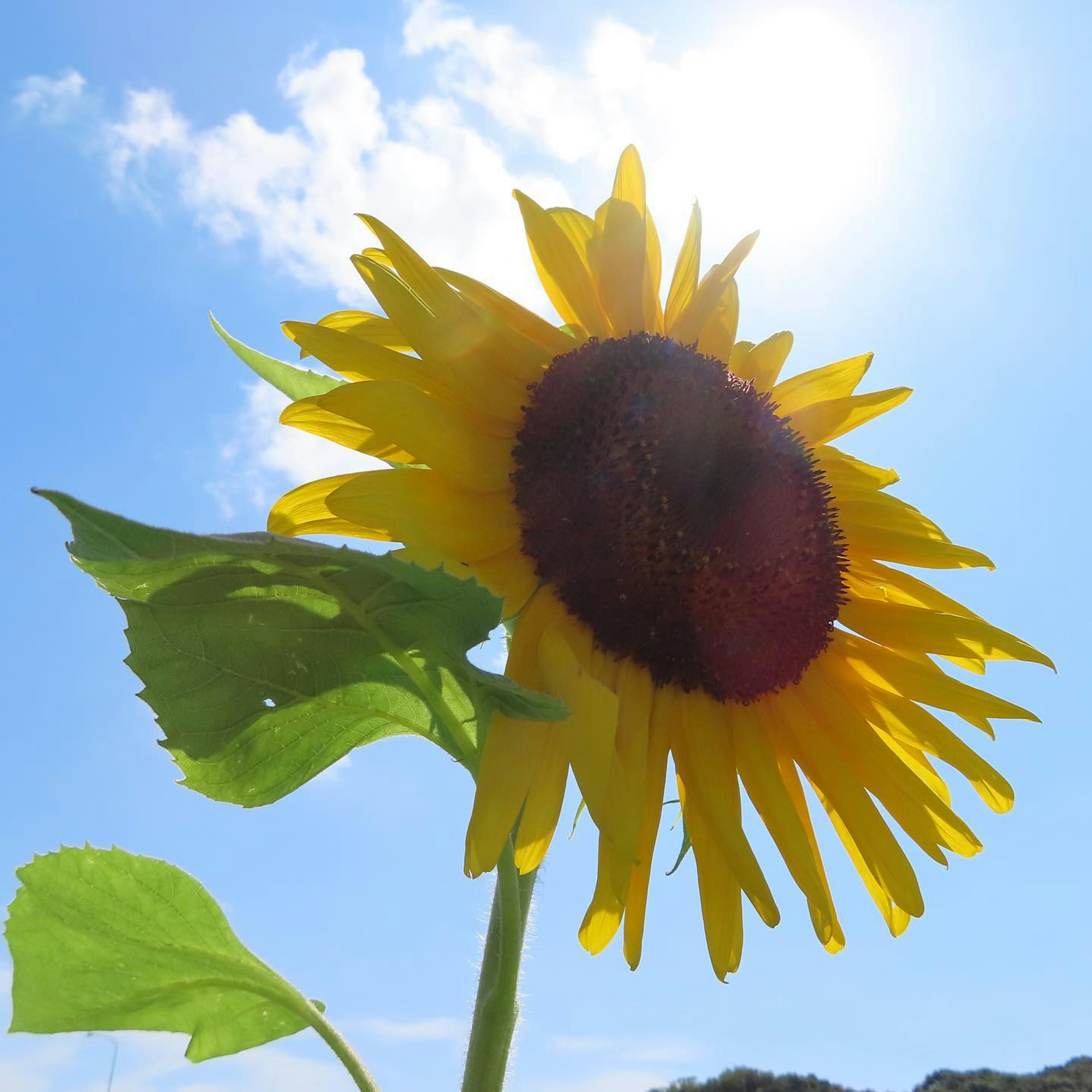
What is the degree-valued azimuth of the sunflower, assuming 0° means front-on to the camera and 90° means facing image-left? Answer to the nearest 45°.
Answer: approximately 315°
